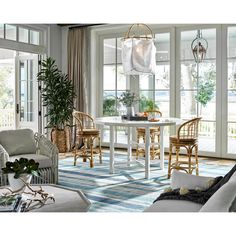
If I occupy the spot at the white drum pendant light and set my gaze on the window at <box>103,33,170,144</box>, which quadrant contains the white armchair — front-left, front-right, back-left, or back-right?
back-left

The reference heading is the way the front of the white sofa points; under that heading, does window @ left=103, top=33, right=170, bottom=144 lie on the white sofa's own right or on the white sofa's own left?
on the white sofa's own right

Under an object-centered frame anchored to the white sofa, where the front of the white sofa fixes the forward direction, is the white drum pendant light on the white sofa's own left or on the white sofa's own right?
on the white sofa's own right

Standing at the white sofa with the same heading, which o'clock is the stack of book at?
The stack of book is roughly at 12 o'clock from the white sofa.

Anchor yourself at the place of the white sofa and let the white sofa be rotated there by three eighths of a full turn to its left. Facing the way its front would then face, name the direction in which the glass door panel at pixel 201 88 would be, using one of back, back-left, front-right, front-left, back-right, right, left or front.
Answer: back-left

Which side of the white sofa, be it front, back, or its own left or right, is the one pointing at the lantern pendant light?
right

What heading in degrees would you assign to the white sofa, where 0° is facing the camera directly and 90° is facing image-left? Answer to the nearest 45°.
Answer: approximately 90°

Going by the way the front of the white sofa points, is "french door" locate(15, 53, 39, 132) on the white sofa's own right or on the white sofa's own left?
on the white sofa's own right

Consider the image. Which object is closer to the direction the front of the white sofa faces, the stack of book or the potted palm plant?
the stack of book
